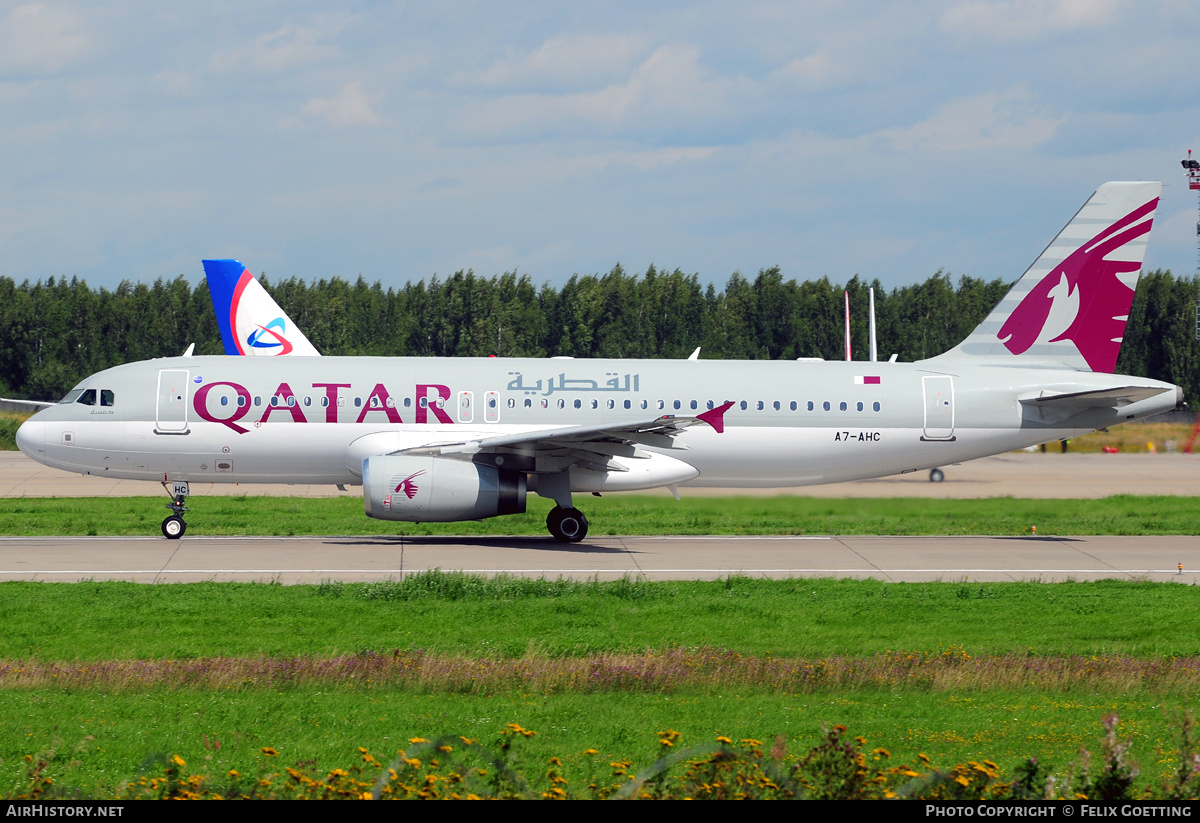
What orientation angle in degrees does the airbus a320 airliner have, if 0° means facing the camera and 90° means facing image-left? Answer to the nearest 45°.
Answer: approximately 90°
